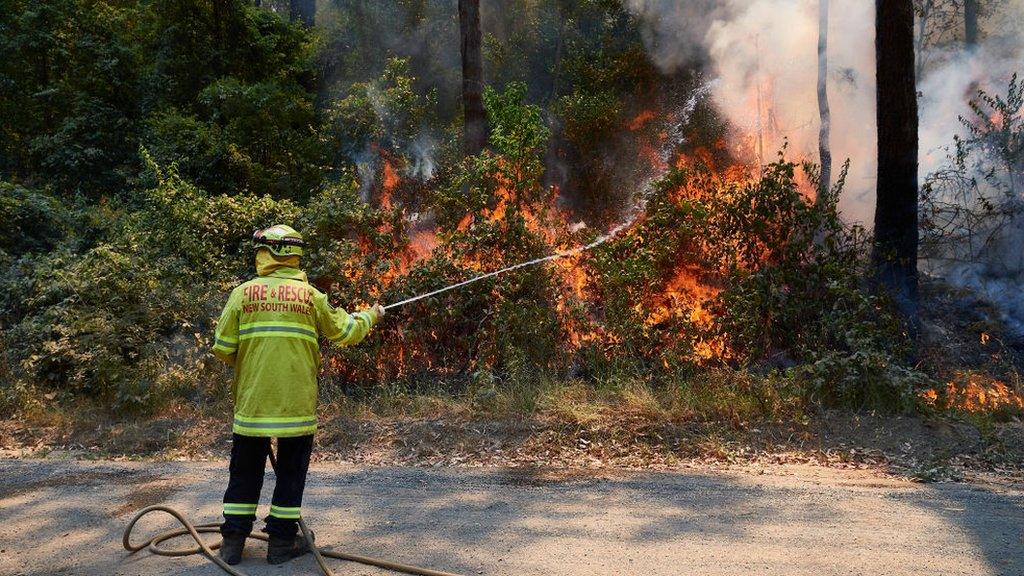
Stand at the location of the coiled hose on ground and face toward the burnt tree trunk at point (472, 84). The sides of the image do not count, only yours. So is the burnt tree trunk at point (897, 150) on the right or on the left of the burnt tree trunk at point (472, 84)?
right

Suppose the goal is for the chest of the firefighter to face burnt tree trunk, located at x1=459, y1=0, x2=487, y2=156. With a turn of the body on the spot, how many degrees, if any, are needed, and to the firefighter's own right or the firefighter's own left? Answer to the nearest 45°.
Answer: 0° — they already face it

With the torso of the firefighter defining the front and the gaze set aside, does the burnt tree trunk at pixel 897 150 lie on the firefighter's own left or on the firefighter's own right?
on the firefighter's own right

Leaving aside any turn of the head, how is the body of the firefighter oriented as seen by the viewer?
away from the camera
